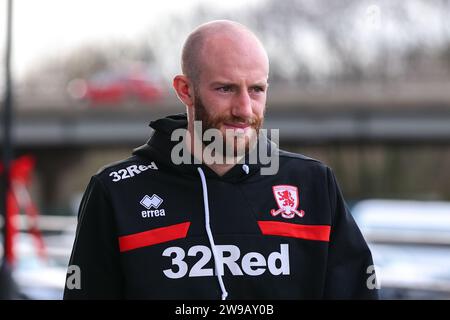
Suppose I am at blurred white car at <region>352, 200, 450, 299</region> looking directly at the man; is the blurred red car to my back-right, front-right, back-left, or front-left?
back-right

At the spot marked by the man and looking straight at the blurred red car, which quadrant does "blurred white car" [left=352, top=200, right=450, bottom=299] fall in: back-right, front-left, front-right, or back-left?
front-right

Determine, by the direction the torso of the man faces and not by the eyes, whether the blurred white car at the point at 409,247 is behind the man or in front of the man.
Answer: behind

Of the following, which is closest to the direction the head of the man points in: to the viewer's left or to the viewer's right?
to the viewer's right

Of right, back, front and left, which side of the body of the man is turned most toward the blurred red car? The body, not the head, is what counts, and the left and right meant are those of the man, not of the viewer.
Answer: back

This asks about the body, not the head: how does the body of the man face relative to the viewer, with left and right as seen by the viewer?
facing the viewer
